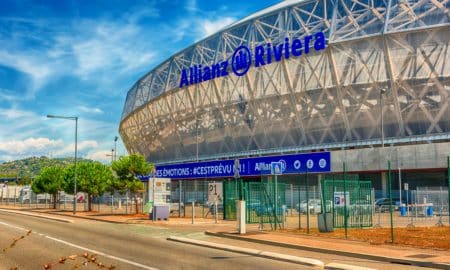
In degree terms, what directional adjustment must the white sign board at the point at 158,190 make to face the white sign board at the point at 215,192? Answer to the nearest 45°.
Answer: approximately 45° to its left

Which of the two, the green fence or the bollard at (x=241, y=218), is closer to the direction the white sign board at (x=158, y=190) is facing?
the bollard

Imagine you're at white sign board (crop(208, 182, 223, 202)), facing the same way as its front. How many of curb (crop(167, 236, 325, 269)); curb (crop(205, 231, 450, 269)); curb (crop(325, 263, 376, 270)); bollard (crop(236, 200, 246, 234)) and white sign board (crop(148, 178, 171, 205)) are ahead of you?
4

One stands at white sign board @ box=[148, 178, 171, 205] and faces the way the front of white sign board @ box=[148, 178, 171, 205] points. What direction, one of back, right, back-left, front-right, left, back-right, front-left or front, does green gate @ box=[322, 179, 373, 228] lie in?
front-left

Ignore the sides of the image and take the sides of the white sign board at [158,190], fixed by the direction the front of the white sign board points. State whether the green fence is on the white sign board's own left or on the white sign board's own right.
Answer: on the white sign board's own left

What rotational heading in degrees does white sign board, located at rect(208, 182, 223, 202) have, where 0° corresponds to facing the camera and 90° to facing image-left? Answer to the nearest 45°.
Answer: approximately 0°

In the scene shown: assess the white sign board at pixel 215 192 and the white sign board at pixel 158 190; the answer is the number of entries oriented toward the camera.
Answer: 2

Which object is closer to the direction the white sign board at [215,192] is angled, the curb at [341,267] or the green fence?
the curb

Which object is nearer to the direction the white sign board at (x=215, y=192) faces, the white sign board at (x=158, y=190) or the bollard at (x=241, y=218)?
the bollard
